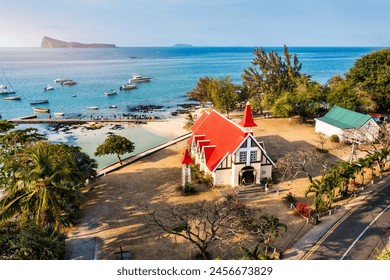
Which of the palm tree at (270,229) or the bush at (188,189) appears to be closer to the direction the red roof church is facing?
the palm tree

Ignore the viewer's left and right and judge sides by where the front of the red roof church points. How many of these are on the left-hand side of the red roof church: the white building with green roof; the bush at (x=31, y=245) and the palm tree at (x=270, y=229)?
1

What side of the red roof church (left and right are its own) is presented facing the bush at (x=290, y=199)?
front

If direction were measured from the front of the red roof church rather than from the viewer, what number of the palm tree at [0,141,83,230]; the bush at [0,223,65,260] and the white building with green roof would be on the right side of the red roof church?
2

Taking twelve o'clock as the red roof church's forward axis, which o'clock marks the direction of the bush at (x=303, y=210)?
The bush is roughly at 12 o'clock from the red roof church.

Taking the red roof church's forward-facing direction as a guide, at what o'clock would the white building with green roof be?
The white building with green roof is roughly at 9 o'clock from the red roof church.

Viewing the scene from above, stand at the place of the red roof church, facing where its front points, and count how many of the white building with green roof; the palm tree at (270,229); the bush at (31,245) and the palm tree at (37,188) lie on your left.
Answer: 1

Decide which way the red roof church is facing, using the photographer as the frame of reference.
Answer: facing the viewer and to the right of the viewer

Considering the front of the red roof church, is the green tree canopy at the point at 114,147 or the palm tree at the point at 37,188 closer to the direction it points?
the palm tree

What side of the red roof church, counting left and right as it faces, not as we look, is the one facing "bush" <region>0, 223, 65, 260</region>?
right

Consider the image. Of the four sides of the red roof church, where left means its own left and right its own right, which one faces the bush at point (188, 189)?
right

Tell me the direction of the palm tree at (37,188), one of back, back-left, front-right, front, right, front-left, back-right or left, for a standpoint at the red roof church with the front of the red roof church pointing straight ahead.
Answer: right

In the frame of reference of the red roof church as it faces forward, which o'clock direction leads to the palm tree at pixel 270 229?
The palm tree is roughly at 1 o'clock from the red roof church.

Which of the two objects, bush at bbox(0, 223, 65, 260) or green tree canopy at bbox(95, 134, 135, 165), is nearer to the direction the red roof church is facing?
the bush

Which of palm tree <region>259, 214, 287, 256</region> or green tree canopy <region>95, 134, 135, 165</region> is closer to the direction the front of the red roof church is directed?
the palm tree

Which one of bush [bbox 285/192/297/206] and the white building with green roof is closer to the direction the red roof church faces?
the bush
